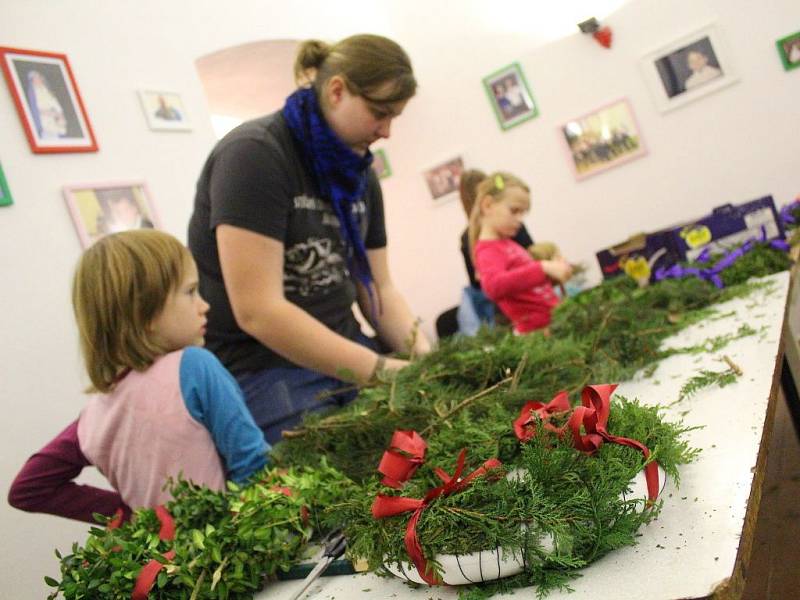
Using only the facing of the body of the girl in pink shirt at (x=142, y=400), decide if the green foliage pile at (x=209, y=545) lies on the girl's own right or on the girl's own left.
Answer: on the girl's own right

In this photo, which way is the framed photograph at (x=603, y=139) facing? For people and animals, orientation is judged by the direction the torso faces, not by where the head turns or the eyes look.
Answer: toward the camera

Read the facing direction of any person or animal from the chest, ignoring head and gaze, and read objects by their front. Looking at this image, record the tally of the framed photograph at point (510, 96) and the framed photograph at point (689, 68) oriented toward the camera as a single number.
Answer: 2

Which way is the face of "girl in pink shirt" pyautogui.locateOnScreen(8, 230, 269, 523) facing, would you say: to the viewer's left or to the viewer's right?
to the viewer's right

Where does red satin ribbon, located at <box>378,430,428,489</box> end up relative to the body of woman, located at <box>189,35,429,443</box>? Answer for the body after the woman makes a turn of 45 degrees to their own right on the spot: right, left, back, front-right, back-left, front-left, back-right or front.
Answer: front

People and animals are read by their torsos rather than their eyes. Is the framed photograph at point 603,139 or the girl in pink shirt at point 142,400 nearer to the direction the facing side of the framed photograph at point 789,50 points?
the girl in pink shirt

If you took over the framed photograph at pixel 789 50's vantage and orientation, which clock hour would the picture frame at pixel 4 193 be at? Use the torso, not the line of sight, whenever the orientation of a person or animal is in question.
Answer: The picture frame is roughly at 1 o'clock from the framed photograph.

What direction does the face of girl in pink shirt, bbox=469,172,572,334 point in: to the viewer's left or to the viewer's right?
to the viewer's right

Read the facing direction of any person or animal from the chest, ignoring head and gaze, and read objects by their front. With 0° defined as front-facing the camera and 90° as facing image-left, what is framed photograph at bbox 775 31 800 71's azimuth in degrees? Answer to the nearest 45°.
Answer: approximately 0°

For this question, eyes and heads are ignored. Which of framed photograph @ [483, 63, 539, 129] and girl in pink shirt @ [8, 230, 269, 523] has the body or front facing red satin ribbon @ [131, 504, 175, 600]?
the framed photograph

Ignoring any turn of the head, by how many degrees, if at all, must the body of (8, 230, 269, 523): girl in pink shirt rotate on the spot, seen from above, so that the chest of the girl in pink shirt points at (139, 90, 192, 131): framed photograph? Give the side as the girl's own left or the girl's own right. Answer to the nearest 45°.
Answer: approximately 45° to the girl's own left

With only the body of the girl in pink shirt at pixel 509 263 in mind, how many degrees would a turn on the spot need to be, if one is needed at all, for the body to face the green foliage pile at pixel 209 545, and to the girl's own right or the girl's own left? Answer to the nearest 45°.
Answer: approximately 45° to the girl's own right

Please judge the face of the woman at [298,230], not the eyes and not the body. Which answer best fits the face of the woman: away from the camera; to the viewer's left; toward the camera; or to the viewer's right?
to the viewer's right
